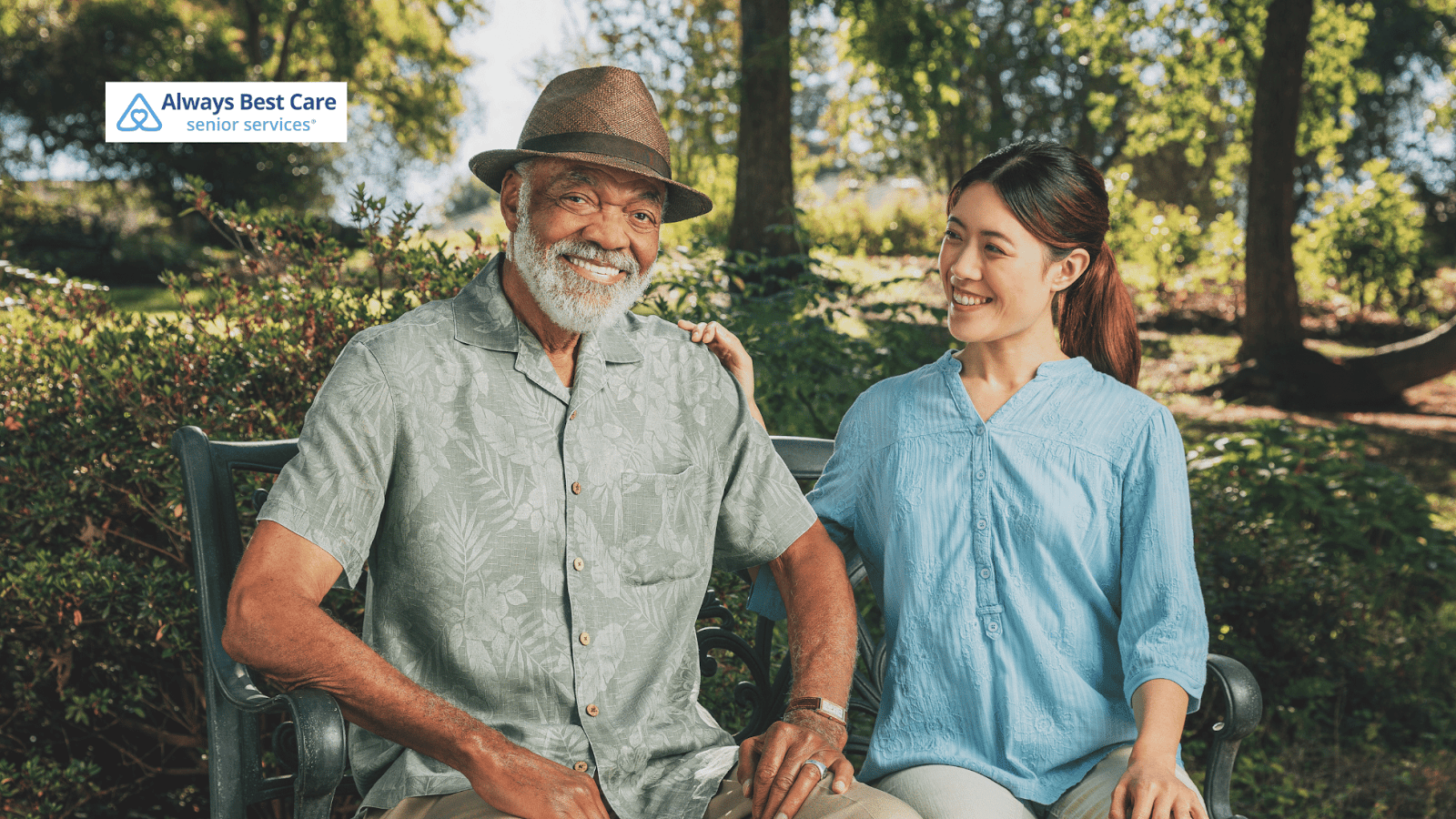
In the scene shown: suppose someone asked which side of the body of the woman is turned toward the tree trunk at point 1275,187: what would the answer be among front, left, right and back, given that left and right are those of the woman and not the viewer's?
back

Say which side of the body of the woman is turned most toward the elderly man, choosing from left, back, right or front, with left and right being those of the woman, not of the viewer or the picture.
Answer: right

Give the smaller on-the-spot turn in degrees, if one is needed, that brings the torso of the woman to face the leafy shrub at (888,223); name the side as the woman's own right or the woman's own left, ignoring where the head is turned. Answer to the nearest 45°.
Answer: approximately 180°

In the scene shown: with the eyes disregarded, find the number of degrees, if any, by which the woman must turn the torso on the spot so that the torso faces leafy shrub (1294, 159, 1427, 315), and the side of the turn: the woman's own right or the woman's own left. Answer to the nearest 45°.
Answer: approximately 180°

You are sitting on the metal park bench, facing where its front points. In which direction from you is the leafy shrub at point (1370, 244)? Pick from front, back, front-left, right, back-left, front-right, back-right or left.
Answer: left

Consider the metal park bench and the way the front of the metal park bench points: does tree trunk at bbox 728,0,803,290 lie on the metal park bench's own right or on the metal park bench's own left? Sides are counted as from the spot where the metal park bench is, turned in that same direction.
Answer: on the metal park bench's own left

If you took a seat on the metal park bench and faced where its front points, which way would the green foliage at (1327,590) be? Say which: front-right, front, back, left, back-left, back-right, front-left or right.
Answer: left

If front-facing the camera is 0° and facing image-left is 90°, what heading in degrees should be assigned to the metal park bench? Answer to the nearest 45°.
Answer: approximately 315°

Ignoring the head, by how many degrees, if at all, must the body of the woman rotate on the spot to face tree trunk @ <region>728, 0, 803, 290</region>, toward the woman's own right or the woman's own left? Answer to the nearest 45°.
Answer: approximately 180°

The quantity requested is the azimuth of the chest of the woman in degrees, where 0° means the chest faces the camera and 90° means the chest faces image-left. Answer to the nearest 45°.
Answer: approximately 0°

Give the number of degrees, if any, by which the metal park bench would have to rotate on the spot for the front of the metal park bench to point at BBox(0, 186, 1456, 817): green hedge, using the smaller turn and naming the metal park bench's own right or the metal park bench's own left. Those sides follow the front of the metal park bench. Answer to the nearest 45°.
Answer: approximately 180°

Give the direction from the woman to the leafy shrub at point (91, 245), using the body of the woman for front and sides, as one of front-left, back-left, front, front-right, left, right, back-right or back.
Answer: back-right

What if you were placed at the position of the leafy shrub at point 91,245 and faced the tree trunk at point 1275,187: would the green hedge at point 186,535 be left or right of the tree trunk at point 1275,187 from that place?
right
